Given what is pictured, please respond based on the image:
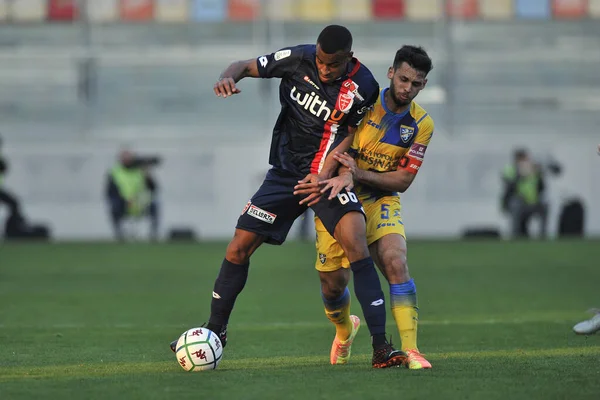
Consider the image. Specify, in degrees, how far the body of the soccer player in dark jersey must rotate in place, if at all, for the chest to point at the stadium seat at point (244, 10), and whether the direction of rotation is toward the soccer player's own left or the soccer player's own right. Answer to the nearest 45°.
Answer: approximately 180°

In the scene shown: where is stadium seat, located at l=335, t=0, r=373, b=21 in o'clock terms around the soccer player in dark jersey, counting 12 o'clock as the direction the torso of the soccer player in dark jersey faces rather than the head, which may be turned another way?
The stadium seat is roughly at 6 o'clock from the soccer player in dark jersey.

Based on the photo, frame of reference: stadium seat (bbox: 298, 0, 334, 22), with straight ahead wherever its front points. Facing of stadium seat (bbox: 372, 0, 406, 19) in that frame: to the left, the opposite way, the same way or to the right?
the same way

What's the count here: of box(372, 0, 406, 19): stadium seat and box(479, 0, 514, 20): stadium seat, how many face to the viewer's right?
0

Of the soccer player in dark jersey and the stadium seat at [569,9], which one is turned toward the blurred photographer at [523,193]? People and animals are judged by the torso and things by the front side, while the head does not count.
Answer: the stadium seat

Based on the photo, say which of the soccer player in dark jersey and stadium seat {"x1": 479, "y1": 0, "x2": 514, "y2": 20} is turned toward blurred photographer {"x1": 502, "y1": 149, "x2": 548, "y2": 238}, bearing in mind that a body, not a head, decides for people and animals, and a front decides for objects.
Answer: the stadium seat

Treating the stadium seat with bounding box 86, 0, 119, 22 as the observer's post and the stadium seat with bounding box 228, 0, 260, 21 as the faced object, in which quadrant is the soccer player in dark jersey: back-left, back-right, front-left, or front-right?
front-right

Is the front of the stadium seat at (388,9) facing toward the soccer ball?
yes

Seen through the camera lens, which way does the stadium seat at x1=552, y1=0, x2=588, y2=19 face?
facing the viewer

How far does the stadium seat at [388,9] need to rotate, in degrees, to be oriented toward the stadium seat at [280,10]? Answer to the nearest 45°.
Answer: approximately 90° to its right

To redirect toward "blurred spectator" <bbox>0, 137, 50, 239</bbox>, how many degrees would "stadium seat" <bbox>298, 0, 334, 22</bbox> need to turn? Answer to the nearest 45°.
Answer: approximately 45° to its right

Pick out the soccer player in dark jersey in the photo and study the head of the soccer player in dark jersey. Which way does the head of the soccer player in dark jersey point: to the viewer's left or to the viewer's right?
to the viewer's left

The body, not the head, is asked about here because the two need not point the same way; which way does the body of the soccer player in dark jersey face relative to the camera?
toward the camera

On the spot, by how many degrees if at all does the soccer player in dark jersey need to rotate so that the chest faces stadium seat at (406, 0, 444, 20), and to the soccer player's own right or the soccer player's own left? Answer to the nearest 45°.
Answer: approximately 180°

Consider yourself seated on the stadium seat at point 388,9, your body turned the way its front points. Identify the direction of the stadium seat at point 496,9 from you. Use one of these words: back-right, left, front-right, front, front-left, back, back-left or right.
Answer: left

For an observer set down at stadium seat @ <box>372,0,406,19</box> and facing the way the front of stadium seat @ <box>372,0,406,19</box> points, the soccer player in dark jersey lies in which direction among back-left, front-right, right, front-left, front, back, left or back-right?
front

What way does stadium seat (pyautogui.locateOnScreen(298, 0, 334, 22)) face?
toward the camera

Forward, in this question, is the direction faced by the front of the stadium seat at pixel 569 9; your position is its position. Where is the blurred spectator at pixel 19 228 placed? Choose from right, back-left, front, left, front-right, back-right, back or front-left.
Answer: front-right
